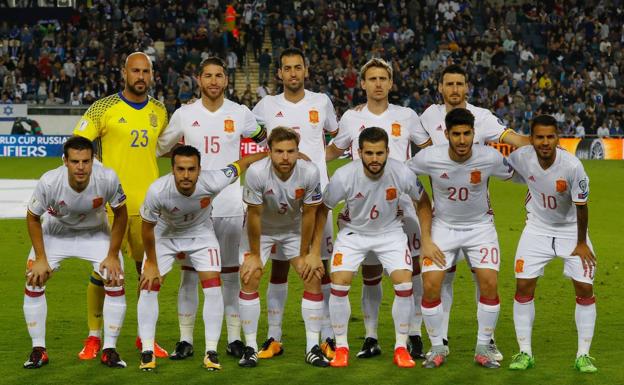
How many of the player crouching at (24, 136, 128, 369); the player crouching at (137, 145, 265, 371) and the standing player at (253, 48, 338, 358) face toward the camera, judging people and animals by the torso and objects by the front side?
3

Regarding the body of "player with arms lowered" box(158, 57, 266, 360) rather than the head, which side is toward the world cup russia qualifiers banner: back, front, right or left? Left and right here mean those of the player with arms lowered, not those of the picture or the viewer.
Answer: back

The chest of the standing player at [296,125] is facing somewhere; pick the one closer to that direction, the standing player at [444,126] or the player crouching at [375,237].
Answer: the player crouching

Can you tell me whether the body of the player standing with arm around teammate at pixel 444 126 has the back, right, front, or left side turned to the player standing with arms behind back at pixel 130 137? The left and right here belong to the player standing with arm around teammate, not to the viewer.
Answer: right

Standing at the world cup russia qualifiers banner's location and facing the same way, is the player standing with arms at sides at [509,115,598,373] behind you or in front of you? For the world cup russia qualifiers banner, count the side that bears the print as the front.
in front

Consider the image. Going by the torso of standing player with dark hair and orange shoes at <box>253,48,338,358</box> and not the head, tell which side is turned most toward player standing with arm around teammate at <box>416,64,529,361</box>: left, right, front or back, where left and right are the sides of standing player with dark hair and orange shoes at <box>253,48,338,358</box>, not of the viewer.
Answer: left

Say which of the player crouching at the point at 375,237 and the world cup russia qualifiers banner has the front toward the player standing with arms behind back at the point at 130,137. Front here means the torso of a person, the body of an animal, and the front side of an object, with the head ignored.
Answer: the world cup russia qualifiers banner
